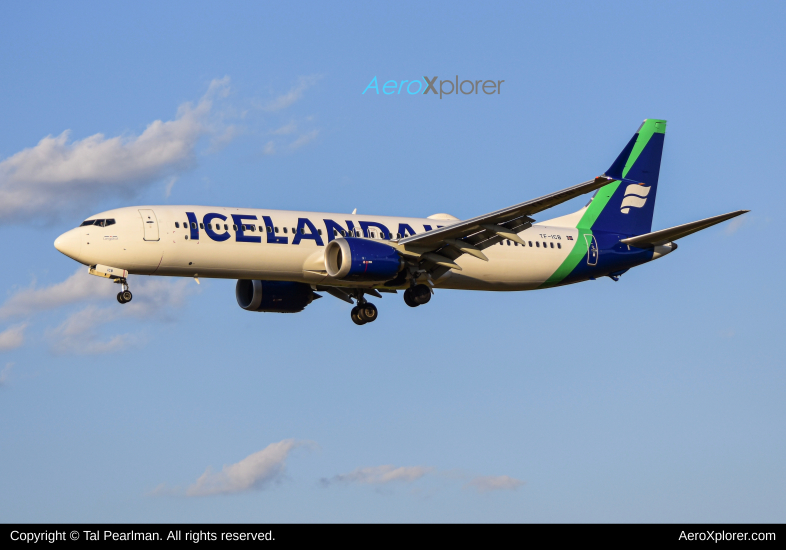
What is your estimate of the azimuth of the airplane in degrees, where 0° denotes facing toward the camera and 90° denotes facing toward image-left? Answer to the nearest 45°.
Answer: approximately 45°
